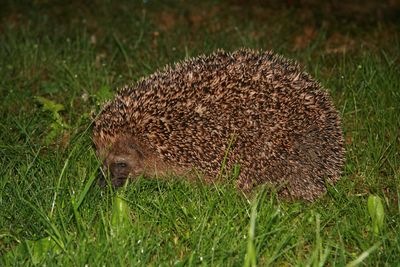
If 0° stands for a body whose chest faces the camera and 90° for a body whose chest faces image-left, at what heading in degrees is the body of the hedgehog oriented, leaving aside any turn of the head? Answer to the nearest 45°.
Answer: approximately 90°
